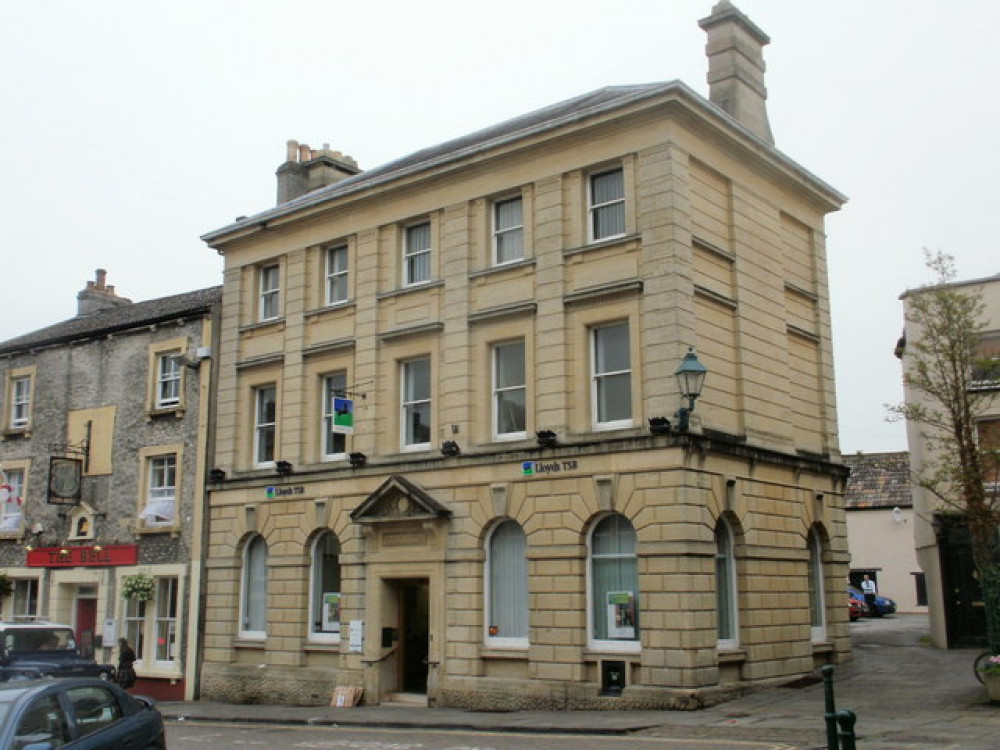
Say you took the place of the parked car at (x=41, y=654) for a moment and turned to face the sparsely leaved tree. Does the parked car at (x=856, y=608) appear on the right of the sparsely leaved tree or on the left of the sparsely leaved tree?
left

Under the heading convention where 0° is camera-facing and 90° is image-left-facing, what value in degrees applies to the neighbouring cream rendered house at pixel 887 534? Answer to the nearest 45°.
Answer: approximately 0°

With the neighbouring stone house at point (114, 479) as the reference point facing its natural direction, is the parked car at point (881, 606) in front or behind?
behind

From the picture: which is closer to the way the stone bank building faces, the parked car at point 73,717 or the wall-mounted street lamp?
the parked car

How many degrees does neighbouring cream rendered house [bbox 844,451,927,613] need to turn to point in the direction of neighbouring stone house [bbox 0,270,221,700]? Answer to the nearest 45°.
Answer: approximately 45° to its right

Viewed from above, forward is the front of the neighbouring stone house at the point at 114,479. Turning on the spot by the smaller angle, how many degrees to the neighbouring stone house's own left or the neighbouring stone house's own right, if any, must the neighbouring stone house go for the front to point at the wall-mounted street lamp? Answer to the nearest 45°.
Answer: approximately 90° to the neighbouring stone house's own left

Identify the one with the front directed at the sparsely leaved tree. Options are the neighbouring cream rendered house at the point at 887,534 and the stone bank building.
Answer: the neighbouring cream rendered house

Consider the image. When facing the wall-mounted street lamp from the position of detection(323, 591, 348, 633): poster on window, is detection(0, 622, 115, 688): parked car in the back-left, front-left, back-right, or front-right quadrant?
back-right

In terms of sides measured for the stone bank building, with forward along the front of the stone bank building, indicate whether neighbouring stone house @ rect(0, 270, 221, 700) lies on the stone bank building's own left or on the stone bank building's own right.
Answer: on the stone bank building's own right

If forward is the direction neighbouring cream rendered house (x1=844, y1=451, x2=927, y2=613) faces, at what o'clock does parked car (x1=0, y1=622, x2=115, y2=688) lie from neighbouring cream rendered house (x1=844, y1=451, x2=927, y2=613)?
The parked car is roughly at 1 o'clock from the neighbouring cream rendered house.

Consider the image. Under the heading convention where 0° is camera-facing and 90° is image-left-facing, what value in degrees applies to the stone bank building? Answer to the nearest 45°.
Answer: approximately 45°
